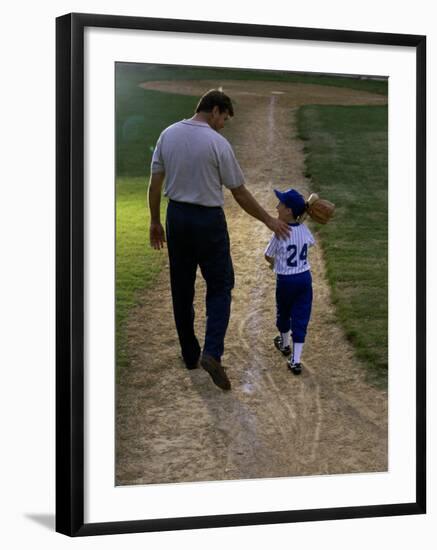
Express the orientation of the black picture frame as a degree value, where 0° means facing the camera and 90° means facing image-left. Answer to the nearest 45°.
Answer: approximately 315°
